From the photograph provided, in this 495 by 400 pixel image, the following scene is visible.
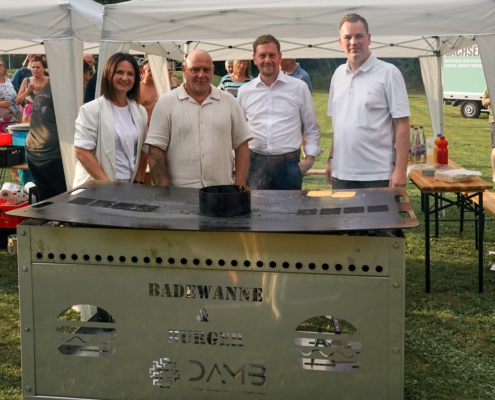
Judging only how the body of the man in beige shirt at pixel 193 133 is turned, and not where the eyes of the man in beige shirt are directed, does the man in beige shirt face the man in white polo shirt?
no

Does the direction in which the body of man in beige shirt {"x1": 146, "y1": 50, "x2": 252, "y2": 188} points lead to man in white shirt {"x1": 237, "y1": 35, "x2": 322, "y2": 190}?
no

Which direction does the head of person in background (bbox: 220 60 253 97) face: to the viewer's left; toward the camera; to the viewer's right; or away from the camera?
toward the camera

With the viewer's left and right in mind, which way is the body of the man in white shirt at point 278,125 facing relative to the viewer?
facing the viewer

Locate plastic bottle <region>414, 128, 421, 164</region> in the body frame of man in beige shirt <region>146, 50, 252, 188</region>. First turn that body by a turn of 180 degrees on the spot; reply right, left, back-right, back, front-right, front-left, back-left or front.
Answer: front-right

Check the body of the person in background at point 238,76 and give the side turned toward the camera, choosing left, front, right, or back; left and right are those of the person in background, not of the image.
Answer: front

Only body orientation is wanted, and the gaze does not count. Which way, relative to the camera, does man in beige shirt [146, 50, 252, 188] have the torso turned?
toward the camera

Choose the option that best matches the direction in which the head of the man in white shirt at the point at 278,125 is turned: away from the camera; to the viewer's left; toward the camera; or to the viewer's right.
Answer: toward the camera

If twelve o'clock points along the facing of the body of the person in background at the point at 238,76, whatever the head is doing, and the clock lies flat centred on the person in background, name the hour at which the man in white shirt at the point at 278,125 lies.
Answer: The man in white shirt is roughly at 12 o'clock from the person in background.

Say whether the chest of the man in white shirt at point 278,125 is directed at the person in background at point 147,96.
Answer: no

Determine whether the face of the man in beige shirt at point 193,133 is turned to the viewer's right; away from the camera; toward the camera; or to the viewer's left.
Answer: toward the camera

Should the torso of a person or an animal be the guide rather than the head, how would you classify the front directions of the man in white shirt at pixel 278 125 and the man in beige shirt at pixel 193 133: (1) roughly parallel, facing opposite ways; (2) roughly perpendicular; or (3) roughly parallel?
roughly parallel

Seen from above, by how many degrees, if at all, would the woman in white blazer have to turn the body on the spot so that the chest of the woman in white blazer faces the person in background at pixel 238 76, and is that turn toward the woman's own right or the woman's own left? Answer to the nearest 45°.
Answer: approximately 135° to the woman's own left

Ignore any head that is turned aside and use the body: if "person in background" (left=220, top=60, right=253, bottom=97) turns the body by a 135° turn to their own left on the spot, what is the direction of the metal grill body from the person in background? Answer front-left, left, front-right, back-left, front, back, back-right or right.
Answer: back-right

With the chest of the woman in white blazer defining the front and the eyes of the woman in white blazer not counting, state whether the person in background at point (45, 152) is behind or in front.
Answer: behind
